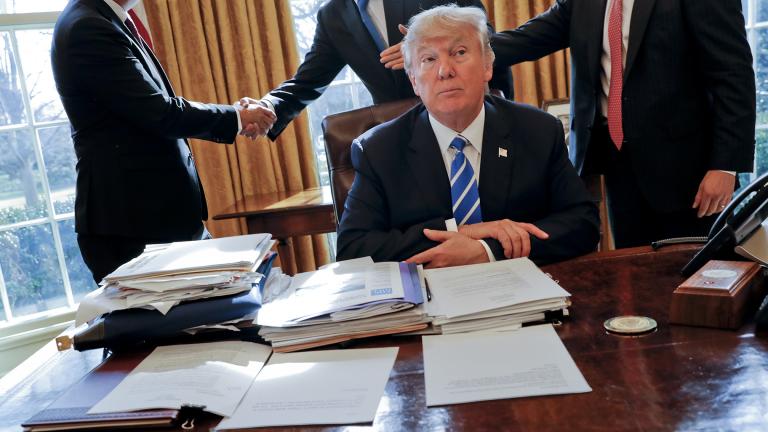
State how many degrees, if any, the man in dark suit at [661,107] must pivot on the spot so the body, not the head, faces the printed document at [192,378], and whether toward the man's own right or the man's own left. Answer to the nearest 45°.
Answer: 0° — they already face it

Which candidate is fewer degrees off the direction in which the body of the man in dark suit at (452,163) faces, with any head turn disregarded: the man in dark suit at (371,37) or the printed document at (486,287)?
the printed document

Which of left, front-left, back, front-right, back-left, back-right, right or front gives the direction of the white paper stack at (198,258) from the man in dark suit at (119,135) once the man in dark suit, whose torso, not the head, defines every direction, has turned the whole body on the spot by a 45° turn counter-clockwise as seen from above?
back-right

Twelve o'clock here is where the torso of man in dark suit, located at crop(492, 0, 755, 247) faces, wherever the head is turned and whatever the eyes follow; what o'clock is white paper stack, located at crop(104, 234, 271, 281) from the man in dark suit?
The white paper stack is roughly at 12 o'clock from the man in dark suit.

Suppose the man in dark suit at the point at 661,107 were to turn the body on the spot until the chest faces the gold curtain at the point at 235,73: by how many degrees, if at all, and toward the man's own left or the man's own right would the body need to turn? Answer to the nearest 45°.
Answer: approximately 45° to the man's own right

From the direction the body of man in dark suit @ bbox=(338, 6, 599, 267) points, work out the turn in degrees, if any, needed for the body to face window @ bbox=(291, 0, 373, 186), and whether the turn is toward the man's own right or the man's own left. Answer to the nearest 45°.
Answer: approximately 180°

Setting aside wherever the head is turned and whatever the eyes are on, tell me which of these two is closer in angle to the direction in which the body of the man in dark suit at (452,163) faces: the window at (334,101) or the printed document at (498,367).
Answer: the printed document

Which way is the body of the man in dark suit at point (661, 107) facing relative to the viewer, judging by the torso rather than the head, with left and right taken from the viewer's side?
facing the viewer and to the left of the viewer

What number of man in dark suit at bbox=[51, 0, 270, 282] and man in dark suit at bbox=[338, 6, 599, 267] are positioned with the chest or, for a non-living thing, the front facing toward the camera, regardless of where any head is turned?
1

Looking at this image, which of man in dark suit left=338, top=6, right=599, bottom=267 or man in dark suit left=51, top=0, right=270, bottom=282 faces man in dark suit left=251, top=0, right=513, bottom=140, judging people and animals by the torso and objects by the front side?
man in dark suit left=51, top=0, right=270, bottom=282

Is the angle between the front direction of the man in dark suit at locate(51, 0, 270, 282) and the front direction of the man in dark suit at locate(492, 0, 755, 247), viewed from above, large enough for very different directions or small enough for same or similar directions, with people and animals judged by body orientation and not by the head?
very different directions

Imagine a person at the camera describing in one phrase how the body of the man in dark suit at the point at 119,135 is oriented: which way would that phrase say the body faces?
to the viewer's right

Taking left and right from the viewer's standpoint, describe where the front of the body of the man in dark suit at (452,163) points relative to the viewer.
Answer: facing the viewer

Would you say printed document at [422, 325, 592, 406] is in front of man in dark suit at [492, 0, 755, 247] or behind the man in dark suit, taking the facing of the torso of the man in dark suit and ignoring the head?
in front
